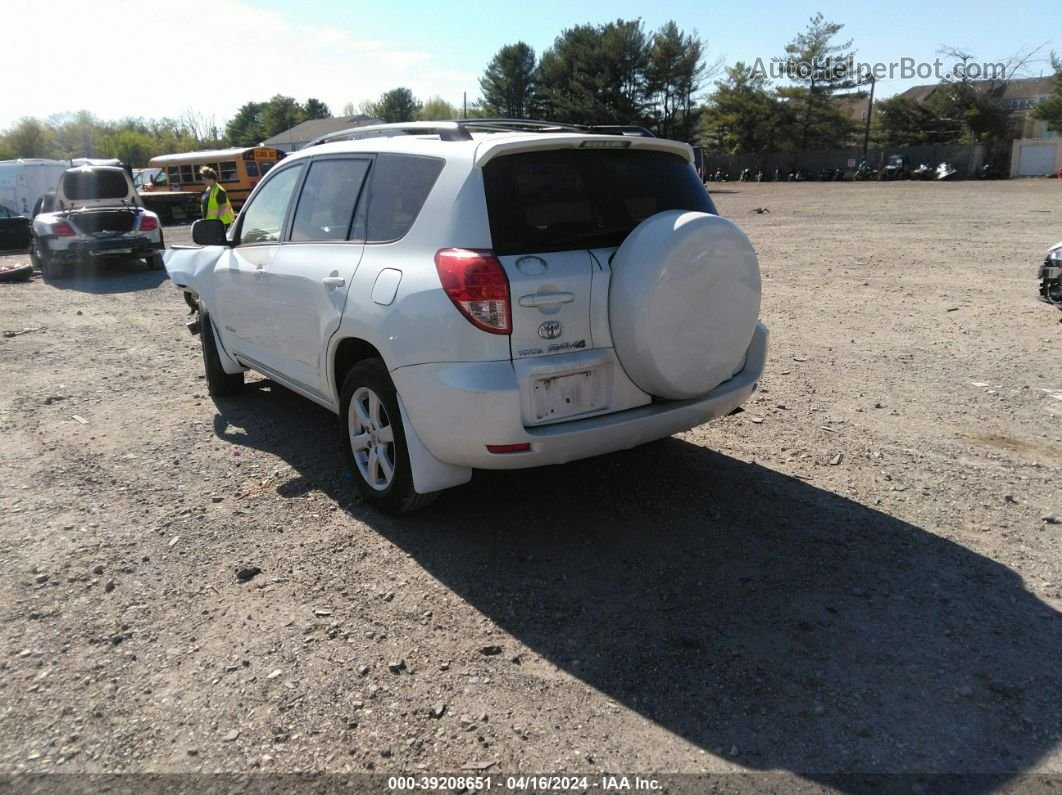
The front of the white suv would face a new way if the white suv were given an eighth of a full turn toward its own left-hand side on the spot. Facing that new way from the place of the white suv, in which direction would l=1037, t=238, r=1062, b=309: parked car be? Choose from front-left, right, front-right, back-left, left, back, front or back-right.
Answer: back-right

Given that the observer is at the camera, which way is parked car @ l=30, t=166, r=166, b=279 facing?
facing away from the viewer

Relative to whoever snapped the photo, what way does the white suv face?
facing away from the viewer and to the left of the viewer
